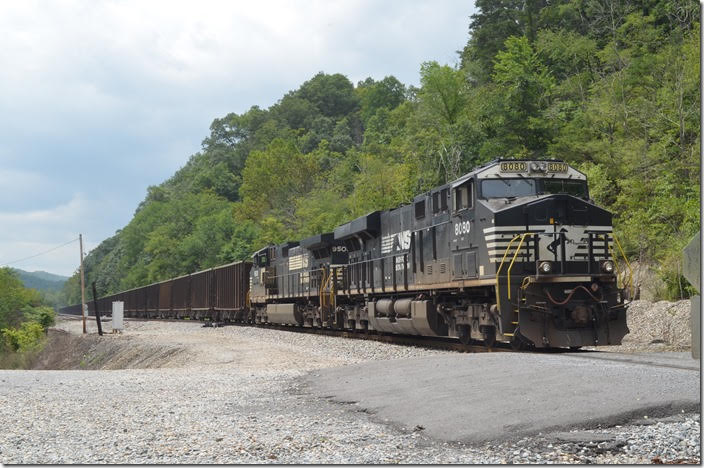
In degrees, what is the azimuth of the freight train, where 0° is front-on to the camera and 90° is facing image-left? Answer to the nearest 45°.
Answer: approximately 315°
